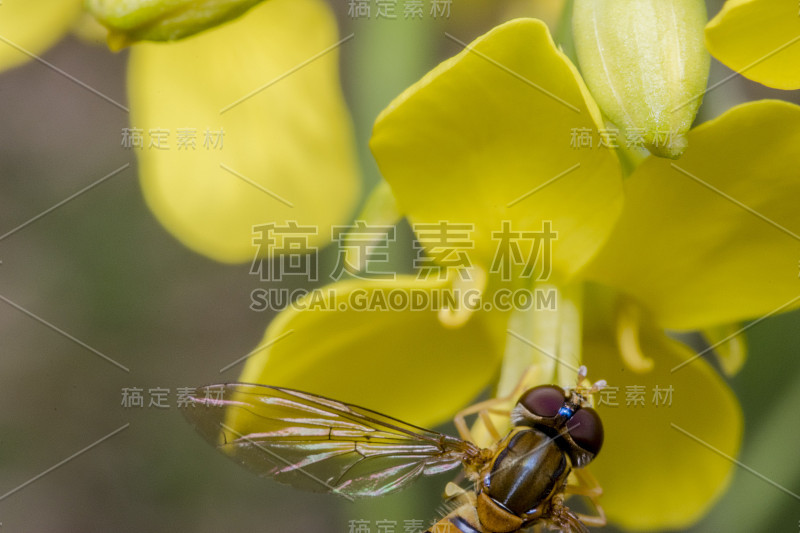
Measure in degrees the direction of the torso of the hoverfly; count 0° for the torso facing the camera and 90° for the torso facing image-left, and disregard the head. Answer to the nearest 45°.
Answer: approximately 225°
